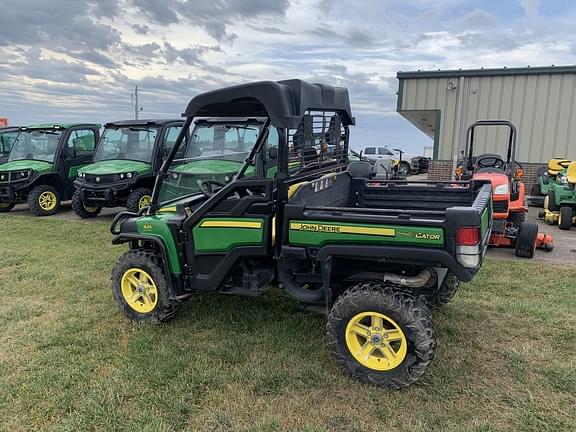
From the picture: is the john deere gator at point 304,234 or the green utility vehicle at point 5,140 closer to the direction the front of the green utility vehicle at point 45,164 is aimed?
the john deere gator

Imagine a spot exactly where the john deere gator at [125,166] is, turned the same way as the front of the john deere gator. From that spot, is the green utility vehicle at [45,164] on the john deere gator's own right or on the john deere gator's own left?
on the john deere gator's own right

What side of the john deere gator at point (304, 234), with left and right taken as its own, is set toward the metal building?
right

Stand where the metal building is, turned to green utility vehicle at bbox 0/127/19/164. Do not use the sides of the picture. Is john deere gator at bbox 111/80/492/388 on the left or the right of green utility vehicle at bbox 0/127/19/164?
left

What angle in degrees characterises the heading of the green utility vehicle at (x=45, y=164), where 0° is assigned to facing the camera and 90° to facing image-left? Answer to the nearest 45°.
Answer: approximately 45°

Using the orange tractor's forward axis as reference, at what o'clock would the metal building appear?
The metal building is roughly at 6 o'clock from the orange tractor.

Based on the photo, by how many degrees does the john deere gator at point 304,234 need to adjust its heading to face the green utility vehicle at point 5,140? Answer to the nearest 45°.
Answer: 0° — it already faces it

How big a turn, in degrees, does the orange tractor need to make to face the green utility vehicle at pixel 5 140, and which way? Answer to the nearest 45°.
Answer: approximately 90° to its right

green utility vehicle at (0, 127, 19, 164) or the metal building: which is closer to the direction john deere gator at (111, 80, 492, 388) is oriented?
the green utility vehicle

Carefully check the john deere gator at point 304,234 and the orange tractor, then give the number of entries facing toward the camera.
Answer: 1

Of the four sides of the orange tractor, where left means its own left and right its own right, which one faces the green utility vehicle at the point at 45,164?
right

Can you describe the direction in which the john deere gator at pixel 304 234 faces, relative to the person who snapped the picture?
facing away from the viewer and to the left of the viewer

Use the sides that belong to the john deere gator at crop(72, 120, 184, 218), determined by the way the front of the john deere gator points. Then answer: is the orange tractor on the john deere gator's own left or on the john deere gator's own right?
on the john deere gator's own left
